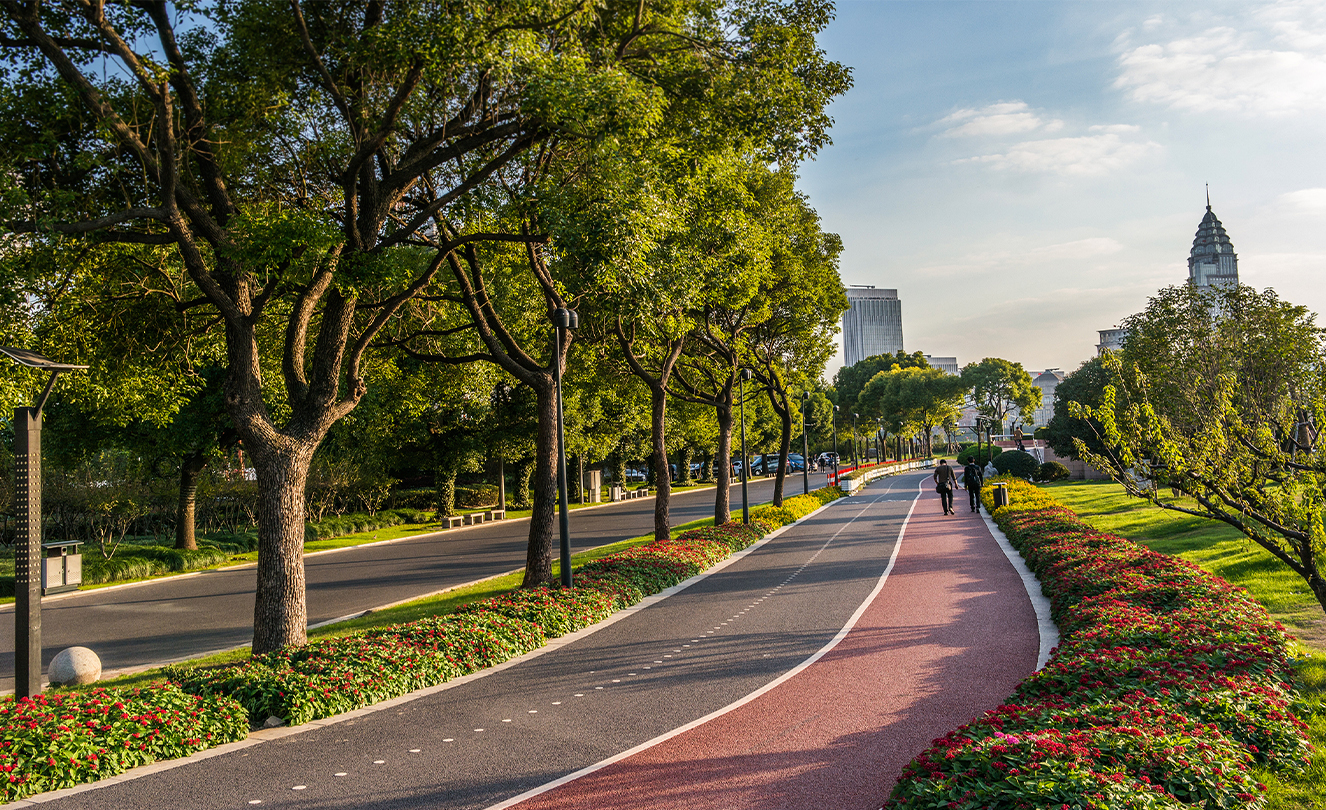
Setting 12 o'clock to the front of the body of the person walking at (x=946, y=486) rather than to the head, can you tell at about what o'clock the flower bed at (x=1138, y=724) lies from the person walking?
The flower bed is roughly at 6 o'clock from the person walking.

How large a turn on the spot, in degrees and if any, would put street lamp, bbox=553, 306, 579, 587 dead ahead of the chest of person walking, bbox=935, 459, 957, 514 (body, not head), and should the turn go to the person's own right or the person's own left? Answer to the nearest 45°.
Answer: approximately 180°

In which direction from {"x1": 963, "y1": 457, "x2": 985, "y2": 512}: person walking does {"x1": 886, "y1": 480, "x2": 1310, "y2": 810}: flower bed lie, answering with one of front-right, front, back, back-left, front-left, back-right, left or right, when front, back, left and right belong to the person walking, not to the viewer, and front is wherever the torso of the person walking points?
back

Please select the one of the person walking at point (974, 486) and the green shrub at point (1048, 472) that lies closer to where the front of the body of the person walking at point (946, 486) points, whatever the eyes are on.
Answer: the green shrub

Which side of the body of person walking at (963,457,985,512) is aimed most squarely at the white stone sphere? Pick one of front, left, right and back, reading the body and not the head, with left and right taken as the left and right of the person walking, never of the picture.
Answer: back

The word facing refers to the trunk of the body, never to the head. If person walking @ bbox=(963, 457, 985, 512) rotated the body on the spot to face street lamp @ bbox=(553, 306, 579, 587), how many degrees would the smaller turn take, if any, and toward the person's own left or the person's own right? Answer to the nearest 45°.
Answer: approximately 180°

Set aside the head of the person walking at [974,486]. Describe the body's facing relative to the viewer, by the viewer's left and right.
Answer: facing away from the viewer

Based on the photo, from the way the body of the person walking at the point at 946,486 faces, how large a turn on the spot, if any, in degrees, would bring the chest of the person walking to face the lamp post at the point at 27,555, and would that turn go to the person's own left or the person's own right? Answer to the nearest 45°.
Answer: approximately 180°

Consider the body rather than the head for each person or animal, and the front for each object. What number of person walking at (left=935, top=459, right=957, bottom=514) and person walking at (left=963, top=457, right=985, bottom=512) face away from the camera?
2

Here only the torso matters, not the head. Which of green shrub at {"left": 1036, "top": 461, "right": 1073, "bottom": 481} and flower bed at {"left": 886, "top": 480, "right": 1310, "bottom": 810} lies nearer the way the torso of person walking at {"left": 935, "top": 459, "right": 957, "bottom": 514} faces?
the green shrub

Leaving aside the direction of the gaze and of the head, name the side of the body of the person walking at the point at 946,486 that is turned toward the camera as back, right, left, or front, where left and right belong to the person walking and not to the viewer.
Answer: back

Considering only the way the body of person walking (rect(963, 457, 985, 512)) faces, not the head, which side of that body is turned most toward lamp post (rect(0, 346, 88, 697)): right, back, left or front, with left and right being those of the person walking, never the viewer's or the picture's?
back
